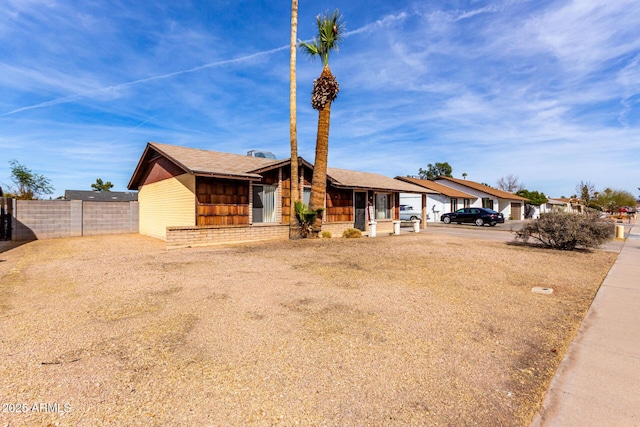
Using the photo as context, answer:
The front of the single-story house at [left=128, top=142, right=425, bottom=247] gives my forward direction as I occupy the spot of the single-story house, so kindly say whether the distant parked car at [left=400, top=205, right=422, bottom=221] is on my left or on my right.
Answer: on my left

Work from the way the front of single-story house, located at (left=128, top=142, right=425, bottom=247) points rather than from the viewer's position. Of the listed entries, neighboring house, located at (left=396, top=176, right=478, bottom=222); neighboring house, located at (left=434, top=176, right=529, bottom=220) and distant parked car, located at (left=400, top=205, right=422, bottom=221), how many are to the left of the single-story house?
3

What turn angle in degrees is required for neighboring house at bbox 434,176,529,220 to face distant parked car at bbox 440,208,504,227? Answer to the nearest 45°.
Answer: approximately 45° to its right

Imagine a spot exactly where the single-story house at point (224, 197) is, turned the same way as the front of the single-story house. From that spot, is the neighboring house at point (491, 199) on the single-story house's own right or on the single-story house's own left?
on the single-story house's own left

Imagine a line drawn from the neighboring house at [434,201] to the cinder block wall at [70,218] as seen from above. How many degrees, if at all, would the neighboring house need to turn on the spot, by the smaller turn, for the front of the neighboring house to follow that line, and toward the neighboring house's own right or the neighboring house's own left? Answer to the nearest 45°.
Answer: approximately 90° to the neighboring house's own right

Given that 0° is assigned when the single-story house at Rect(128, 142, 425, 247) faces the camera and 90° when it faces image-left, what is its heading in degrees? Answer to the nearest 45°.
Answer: approximately 315°

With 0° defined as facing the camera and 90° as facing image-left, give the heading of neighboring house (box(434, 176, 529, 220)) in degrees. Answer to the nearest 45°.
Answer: approximately 315°

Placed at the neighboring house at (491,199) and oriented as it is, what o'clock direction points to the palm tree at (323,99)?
The palm tree is roughly at 2 o'clock from the neighboring house.

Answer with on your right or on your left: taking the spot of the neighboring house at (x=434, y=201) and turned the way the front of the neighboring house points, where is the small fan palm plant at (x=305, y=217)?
on your right

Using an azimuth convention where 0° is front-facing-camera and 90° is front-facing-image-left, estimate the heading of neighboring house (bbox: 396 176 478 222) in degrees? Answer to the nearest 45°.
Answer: approximately 315°
